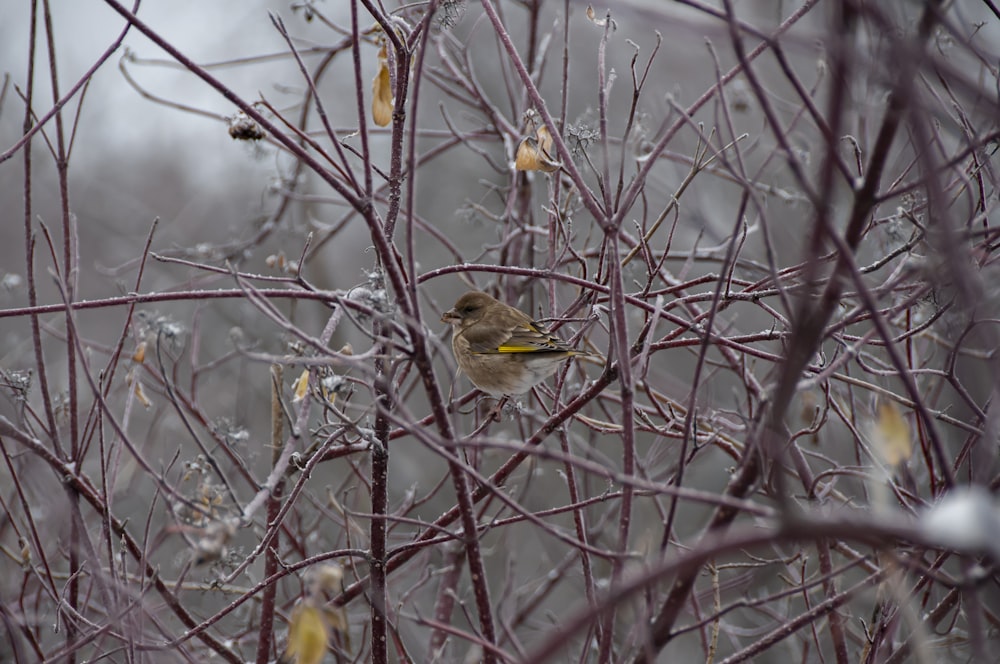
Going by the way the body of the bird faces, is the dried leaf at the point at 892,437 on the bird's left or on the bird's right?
on the bird's left

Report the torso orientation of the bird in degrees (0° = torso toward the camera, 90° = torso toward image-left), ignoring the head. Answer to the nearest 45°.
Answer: approximately 90°
